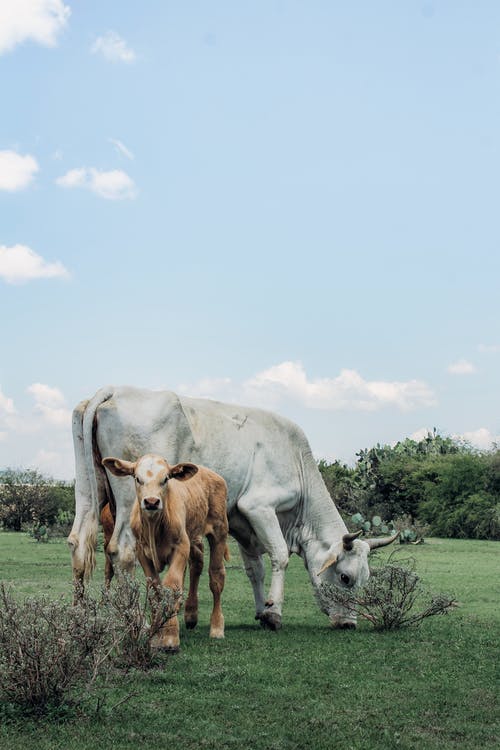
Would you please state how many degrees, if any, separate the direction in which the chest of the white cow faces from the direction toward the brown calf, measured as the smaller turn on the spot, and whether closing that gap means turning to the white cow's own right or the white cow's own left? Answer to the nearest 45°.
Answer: approximately 90° to the white cow's own right

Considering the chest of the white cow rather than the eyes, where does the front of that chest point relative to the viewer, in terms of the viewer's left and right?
facing to the right of the viewer

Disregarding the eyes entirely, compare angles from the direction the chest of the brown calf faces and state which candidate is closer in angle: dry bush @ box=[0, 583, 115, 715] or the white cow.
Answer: the dry bush

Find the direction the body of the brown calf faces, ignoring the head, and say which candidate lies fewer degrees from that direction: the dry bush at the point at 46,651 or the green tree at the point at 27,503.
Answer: the dry bush

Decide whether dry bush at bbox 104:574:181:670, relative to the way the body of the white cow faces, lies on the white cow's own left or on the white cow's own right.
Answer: on the white cow's own right

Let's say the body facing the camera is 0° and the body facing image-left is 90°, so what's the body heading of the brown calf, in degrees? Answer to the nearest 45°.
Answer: approximately 45°

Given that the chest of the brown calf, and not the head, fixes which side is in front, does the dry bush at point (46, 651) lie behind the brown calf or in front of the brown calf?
in front

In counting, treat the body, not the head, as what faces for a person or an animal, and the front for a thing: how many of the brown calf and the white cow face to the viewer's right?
1
